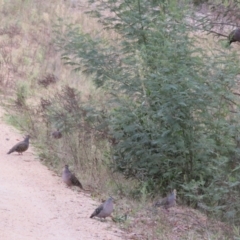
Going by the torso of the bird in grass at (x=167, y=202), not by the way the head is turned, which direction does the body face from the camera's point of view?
to the viewer's right

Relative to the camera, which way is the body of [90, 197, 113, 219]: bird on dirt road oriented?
to the viewer's right

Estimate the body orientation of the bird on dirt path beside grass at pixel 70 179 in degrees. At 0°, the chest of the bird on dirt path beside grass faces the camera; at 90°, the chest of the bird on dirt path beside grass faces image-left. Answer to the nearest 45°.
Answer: approximately 90°

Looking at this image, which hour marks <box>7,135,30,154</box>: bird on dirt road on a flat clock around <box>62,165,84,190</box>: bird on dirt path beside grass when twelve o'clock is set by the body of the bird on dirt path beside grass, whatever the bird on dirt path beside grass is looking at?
The bird on dirt road is roughly at 2 o'clock from the bird on dirt path beside grass.

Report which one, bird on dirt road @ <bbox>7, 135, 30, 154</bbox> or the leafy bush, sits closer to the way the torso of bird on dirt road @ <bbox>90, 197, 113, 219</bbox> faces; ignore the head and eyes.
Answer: the leafy bush

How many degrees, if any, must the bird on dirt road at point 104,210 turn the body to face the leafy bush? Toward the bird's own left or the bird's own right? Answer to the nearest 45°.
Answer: approximately 90° to the bird's own left

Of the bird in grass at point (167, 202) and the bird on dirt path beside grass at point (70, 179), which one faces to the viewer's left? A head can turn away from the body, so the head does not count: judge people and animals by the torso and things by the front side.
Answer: the bird on dirt path beside grass at point (70, 179)
